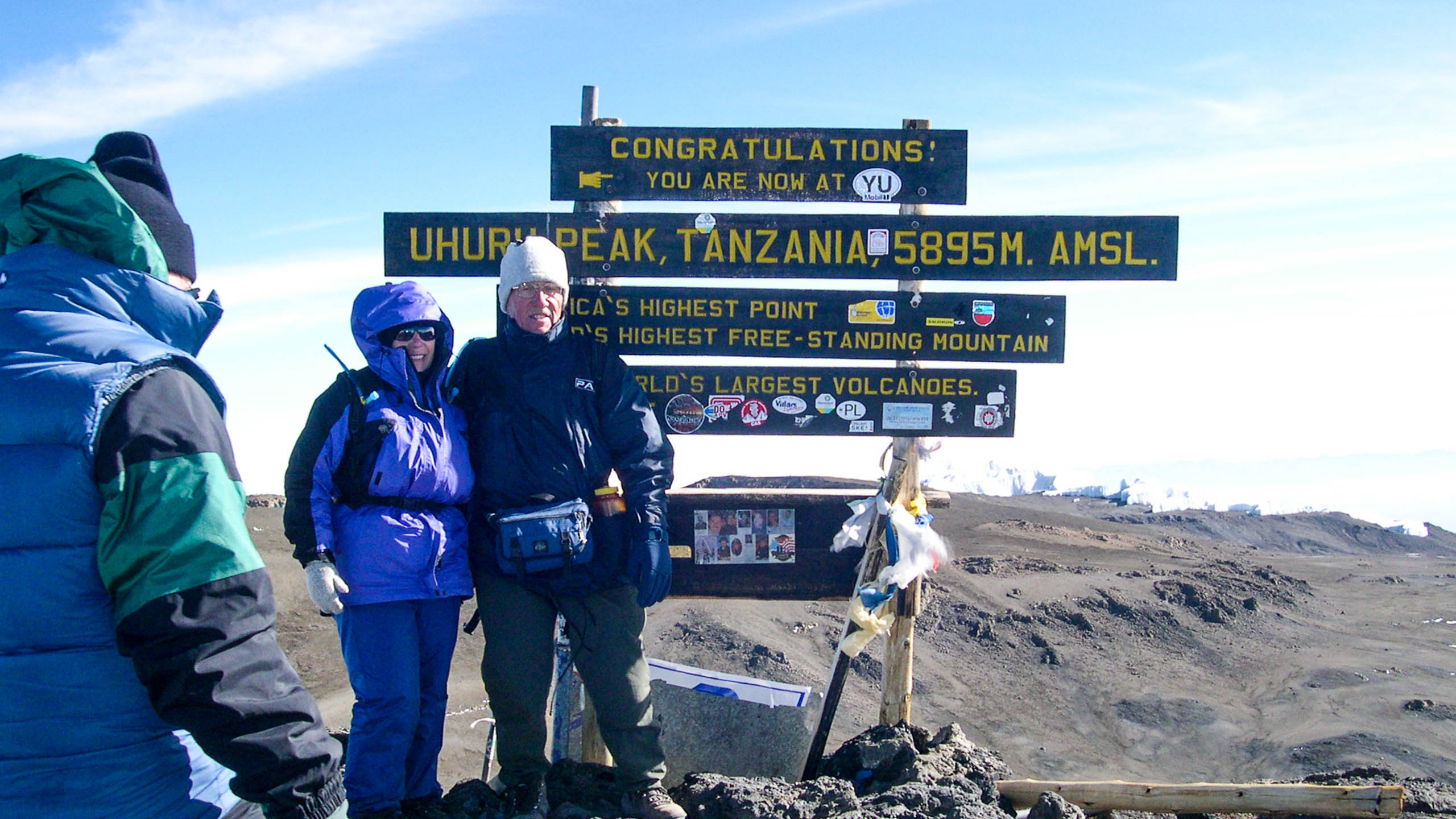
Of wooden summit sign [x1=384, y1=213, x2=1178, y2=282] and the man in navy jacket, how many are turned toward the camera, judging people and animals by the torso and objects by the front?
2

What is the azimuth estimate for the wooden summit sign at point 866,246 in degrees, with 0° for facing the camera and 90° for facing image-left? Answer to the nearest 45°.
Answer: approximately 0°

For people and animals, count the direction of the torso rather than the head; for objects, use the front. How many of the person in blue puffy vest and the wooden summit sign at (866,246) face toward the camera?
1

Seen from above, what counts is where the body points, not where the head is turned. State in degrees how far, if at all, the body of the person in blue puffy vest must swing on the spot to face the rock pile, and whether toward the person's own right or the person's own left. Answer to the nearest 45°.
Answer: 0° — they already face it

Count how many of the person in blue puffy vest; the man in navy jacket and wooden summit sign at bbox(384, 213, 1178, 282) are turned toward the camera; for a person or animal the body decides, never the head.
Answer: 2

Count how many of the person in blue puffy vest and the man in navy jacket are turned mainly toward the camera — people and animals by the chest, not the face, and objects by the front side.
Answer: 1
